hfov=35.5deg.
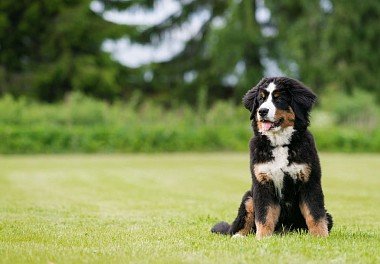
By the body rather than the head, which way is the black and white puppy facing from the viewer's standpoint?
toward the camera

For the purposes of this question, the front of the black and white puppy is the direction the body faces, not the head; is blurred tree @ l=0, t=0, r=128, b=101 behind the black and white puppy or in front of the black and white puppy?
behind

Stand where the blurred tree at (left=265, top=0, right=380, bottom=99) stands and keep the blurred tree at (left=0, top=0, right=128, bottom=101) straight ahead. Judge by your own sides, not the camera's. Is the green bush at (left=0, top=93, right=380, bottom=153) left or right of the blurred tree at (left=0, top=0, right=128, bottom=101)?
left

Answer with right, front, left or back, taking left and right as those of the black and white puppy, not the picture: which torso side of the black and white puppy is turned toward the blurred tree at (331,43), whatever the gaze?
back

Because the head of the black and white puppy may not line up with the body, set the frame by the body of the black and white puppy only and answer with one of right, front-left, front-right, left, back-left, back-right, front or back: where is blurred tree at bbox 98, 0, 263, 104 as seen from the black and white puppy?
back

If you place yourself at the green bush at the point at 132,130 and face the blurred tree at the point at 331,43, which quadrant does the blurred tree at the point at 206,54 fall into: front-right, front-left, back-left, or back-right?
front-left

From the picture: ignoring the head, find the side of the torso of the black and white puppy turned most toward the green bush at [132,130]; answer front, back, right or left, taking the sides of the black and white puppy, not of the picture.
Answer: back
